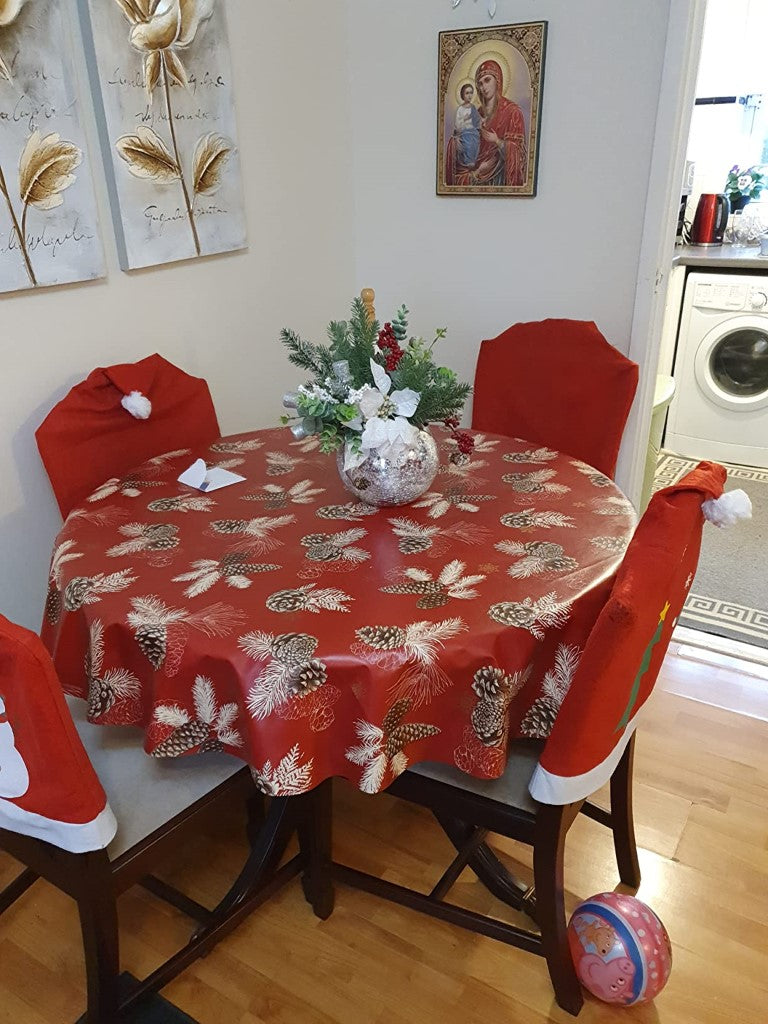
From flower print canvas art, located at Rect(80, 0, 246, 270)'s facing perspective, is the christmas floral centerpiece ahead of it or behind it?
ahead

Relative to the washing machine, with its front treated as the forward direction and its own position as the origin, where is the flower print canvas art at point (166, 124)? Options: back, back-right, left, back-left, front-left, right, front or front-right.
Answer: front-right

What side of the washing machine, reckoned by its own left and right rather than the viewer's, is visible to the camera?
front

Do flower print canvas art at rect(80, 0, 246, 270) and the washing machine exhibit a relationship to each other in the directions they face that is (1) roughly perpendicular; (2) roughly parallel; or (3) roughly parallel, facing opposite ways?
roughly perpendicular

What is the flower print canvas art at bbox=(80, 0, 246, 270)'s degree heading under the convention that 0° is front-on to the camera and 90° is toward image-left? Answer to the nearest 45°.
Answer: approximately 315°

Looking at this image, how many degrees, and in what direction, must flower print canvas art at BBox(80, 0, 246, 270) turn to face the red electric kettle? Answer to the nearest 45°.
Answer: approximately 90° to its left

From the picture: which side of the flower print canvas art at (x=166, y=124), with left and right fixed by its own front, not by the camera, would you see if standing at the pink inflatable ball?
front

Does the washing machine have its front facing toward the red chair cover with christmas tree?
yes

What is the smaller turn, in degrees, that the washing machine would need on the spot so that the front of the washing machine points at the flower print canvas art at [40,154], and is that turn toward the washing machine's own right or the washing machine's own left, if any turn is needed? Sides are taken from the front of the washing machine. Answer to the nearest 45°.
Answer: approximately 45° to the washing machine's own right

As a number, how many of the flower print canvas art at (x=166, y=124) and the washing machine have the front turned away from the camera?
0

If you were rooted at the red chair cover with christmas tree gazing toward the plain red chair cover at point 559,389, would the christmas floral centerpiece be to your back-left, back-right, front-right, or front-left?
front-left

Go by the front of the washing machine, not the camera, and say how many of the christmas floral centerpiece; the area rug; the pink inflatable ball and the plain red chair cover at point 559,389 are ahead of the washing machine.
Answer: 4
